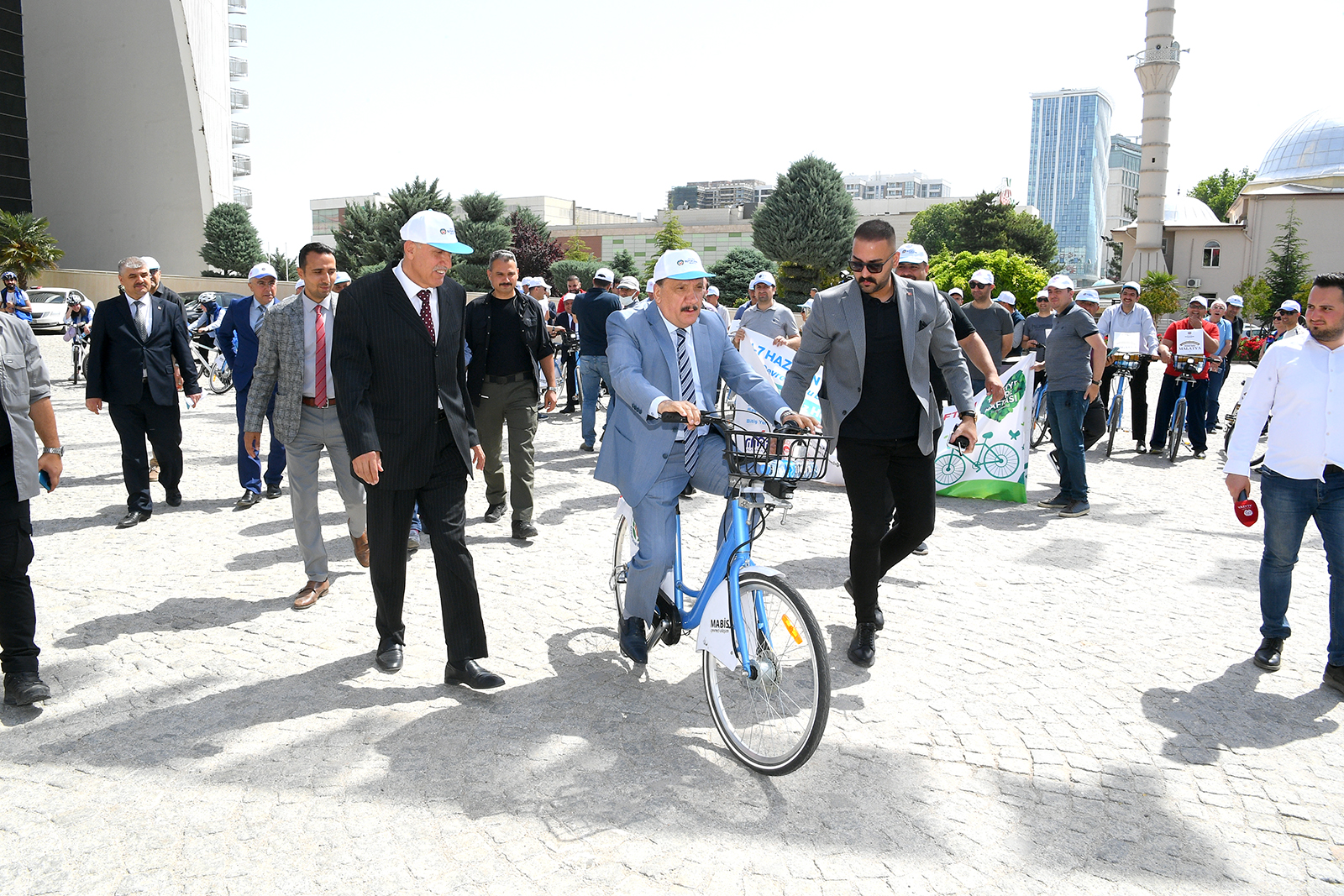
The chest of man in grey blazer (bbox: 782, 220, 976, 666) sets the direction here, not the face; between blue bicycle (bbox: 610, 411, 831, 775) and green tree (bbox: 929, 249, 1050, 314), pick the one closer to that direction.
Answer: the blue bicycle

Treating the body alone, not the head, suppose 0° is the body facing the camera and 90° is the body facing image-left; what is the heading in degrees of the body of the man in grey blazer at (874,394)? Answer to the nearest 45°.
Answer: approximately 0°

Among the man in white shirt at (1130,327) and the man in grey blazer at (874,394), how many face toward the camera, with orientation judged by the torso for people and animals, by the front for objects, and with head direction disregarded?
2

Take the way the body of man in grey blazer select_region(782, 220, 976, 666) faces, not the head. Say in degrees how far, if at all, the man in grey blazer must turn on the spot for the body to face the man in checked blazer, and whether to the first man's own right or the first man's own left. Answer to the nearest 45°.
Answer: approximately 90° to the first man's own right

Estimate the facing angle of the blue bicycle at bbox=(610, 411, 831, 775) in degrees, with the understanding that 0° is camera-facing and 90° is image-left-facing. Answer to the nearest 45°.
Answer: approximately 315°

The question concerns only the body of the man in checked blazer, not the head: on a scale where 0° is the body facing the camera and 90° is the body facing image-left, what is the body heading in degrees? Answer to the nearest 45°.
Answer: approximately 315°

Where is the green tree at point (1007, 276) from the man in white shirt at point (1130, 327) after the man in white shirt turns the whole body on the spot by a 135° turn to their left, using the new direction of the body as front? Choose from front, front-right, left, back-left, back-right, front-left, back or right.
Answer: front-left

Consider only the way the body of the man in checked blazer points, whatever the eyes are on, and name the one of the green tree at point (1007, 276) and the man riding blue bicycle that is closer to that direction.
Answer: the man riding blue bicycle

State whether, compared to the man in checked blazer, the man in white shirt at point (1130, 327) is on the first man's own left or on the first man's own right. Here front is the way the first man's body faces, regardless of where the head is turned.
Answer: on the first man's own left
